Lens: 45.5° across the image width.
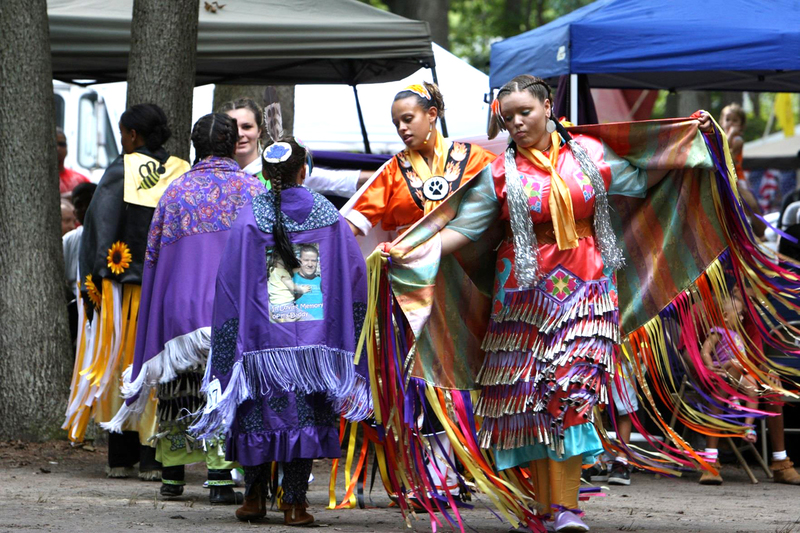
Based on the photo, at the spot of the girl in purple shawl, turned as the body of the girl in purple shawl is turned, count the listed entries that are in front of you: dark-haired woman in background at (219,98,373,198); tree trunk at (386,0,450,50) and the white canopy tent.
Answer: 3

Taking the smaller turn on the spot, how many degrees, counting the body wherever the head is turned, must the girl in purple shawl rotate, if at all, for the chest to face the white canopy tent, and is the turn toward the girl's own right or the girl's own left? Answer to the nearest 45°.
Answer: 0° — they already face it

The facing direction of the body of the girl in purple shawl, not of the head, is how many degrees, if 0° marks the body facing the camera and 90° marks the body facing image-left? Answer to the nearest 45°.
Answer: approximately 180°

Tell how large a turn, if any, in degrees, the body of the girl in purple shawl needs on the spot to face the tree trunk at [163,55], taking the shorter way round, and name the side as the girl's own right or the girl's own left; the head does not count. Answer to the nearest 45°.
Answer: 0° — they already face it

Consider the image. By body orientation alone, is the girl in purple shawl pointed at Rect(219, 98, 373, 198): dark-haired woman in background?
yes

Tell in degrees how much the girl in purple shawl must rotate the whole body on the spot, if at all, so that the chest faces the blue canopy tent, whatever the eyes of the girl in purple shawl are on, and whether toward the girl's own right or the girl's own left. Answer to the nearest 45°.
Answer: approximately 45° to the girl's own right

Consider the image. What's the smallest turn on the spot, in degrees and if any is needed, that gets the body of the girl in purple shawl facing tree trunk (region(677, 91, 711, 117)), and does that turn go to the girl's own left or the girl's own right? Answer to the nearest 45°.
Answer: approximately 45° to the girl's own right

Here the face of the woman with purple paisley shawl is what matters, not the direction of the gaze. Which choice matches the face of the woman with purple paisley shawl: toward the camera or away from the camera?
away from the camera
